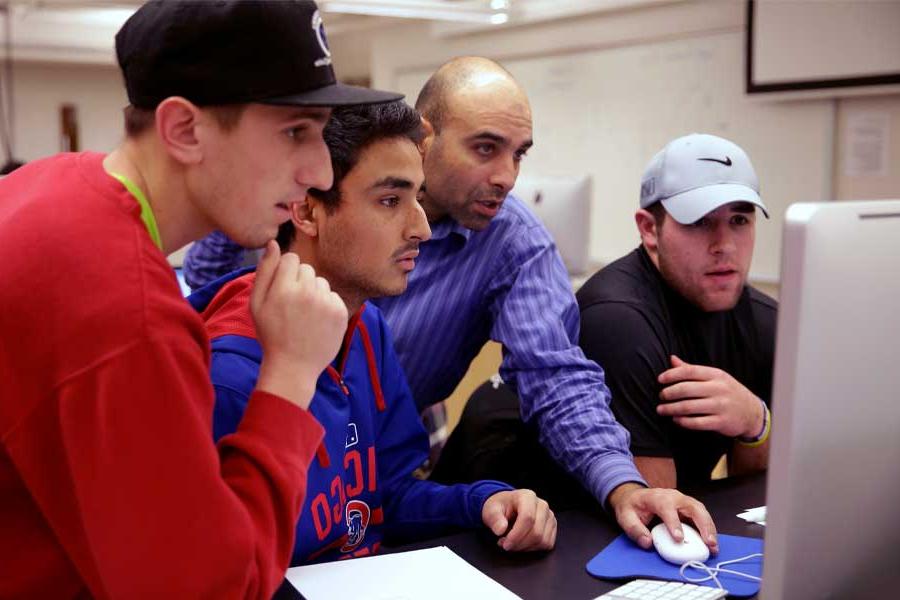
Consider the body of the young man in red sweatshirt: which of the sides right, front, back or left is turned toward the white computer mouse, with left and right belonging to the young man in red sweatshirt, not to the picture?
front

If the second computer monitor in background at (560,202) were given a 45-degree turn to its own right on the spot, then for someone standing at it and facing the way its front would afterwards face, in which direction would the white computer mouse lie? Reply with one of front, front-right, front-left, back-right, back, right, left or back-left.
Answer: back-right

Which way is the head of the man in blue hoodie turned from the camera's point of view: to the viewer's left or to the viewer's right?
to the viewer's right

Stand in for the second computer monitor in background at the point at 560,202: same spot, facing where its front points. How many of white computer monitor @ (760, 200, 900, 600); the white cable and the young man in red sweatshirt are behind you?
3

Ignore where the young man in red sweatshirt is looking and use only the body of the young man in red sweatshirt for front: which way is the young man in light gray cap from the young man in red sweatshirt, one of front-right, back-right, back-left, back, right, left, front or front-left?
front-left

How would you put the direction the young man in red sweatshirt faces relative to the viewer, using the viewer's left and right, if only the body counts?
facing to the right of the viewer

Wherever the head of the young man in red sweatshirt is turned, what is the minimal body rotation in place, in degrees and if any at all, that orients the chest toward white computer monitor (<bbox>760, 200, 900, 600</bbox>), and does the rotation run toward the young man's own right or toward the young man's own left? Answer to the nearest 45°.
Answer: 0° — they already face it

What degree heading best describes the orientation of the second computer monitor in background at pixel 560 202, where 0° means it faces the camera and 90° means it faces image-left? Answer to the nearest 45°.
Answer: approximately 180°

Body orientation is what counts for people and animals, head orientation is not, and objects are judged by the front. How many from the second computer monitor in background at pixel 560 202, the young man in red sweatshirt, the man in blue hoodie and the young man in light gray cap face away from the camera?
1
